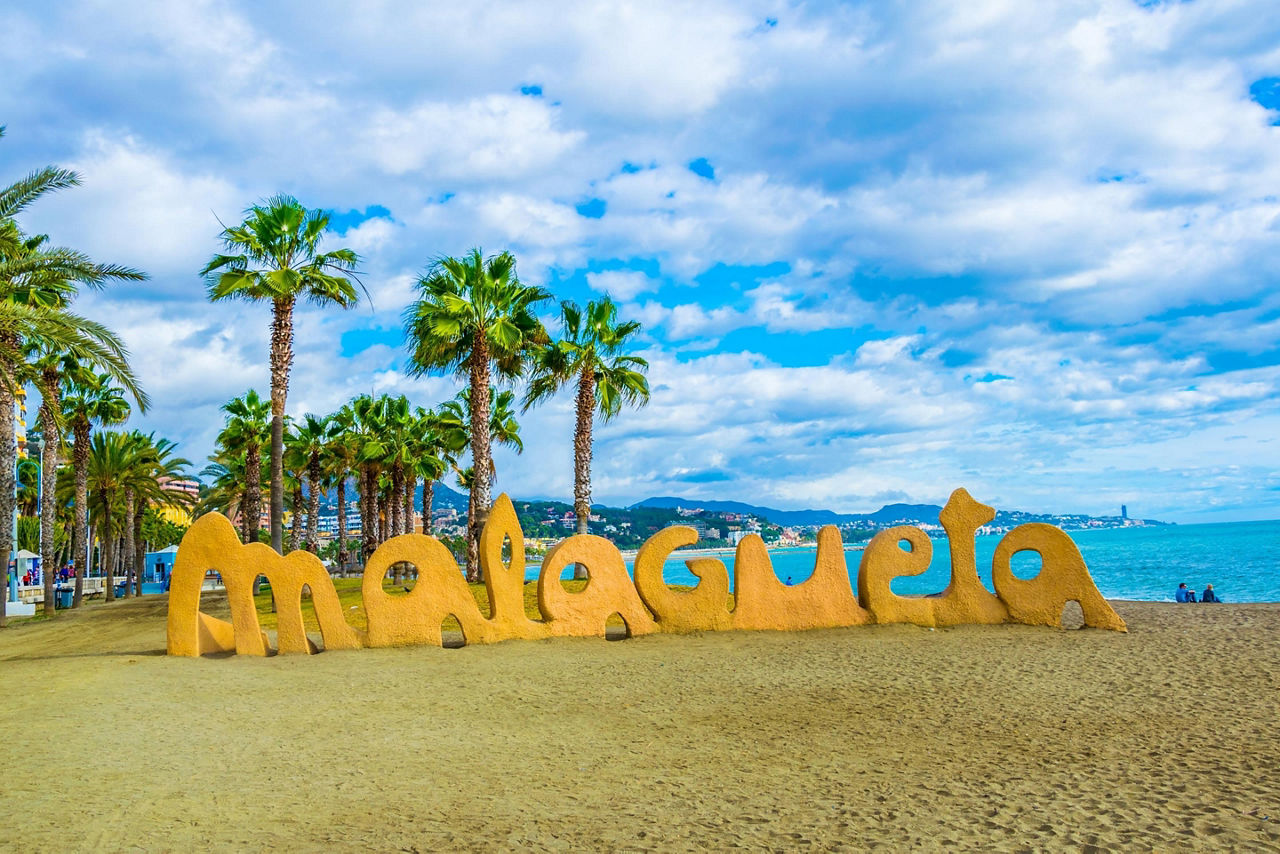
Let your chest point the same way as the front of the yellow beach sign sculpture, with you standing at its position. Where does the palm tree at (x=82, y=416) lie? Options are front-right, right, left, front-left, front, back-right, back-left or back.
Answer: back-right

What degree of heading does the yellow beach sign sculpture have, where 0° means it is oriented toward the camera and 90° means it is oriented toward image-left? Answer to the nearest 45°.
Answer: approximately 0°

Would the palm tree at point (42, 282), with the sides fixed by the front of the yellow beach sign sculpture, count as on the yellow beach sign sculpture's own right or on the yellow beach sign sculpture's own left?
on the yellow beach sign sculpture's own right

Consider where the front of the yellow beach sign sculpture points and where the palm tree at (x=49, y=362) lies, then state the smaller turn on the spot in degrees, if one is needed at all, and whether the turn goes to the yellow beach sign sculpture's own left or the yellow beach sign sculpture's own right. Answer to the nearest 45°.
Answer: approximately 135° to the yellow beach sign sculpture's own right

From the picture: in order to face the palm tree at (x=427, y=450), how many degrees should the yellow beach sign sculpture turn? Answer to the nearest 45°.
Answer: approximately 180°

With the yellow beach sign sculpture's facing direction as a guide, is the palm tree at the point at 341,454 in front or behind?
behind

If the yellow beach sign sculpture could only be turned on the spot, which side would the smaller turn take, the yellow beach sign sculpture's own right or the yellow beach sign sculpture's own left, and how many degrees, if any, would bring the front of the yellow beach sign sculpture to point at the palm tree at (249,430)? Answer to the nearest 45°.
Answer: approximately 135° to the yellow beach sign sculpture's own right

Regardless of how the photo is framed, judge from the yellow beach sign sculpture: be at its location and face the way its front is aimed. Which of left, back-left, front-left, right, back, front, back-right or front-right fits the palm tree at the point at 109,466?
back-right
